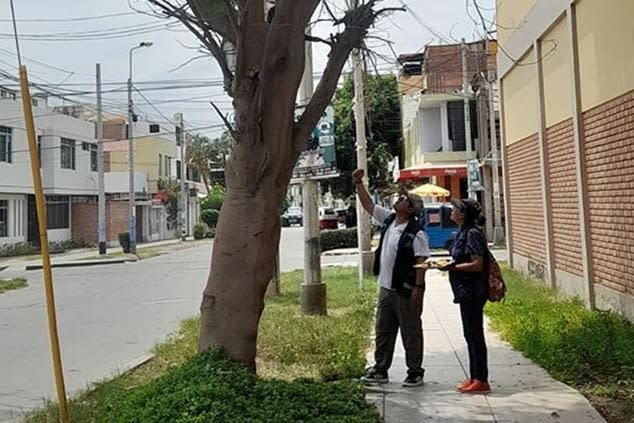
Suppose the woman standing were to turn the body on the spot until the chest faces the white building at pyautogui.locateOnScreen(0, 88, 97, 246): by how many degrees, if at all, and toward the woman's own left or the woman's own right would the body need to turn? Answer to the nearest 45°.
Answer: approximately 45° to the woman's own right

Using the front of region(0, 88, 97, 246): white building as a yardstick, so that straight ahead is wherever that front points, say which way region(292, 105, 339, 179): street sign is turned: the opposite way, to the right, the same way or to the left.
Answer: to the right

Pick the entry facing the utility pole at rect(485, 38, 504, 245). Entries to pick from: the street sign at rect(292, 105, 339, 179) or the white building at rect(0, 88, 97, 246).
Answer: the white building

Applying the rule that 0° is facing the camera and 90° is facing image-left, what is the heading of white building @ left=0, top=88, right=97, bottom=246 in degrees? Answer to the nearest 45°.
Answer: approximately 315°

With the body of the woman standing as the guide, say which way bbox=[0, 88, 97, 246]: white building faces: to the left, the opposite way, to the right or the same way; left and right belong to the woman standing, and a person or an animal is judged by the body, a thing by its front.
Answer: the opposite way

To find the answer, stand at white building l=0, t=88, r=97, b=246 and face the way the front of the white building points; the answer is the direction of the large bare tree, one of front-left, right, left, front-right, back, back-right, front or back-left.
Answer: front-right

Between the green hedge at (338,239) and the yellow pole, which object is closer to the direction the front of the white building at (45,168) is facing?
the green hedge

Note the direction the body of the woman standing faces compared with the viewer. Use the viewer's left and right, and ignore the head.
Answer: facing to the left of the viewer

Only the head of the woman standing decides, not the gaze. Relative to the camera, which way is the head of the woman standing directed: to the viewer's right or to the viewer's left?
to the viewer's left

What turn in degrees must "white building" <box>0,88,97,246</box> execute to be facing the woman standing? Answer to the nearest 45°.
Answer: approximately 45° to its right

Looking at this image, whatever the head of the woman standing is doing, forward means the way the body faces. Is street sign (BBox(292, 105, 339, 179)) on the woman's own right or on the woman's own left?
on the woman's own right

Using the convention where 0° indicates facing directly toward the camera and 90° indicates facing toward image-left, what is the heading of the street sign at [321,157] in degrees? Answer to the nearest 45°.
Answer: approximately 0°

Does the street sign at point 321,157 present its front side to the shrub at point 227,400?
yes
